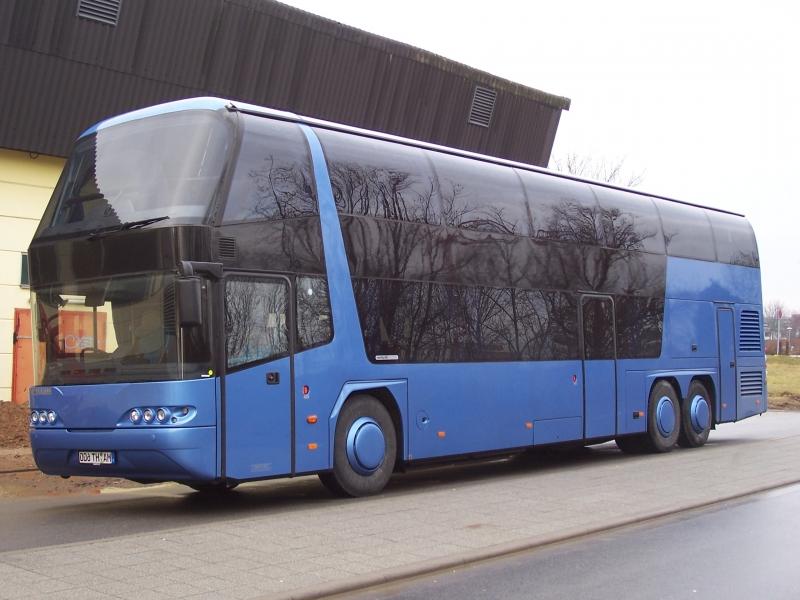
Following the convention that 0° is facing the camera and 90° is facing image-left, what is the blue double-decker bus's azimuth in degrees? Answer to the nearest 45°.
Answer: approximately 45°
